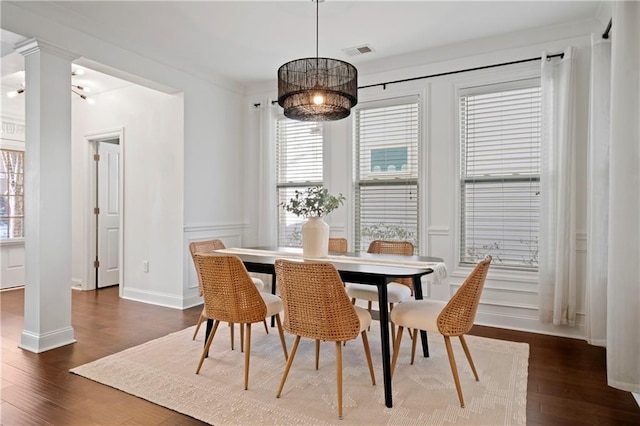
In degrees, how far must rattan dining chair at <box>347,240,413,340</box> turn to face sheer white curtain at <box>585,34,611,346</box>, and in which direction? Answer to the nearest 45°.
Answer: approximately 135° to its left

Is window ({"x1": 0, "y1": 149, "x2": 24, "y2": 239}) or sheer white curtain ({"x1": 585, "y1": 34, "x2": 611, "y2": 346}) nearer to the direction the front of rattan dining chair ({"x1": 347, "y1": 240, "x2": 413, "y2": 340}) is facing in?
the window

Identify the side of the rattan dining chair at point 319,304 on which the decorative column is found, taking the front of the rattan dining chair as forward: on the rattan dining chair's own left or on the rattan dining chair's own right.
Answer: on the rattan dining chair's own left

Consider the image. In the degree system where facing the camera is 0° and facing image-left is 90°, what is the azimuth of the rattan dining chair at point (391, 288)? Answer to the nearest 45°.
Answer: approximately 45°

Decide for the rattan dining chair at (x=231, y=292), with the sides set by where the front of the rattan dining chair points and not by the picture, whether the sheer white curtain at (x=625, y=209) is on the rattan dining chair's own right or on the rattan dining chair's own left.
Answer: on the rattan dining chair's own right

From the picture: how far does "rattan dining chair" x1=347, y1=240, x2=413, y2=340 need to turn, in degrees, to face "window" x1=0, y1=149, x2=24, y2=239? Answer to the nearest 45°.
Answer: approximately 45° to its right

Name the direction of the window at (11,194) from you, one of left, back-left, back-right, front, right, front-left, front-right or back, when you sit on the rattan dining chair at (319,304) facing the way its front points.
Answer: left

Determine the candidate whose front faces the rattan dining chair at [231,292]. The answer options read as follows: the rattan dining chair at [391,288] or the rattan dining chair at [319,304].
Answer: the rattan dining chair at [391,288]

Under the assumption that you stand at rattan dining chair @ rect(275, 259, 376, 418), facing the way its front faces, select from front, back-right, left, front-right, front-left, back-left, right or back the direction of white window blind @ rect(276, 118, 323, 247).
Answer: front-left

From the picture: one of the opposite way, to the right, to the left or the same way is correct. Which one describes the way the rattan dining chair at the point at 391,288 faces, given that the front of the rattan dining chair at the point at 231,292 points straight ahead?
the opposite way

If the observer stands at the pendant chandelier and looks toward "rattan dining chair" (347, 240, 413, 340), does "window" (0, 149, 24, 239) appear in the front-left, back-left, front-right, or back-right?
back-left

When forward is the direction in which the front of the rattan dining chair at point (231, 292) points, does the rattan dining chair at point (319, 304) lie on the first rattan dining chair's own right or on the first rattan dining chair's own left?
on the first rattan dining chair's own right

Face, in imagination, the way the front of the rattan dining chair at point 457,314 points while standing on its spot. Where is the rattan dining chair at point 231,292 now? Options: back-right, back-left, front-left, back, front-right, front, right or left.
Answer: front-left

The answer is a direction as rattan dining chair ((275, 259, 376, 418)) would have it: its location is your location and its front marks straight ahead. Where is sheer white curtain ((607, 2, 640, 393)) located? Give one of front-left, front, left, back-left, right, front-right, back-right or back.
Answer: front-right

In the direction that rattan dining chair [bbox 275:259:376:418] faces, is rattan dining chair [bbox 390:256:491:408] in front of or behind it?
in front

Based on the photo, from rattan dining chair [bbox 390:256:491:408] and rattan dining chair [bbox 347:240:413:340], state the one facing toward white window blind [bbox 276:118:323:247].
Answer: rattan dining chair [bbox 390:256:491:408]

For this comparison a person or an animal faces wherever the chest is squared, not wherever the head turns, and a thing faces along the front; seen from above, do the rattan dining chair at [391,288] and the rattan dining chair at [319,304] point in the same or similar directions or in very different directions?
very different directions

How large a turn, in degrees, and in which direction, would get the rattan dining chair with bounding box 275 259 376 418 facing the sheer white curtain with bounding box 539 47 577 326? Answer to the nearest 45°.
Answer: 0° — it already faces it

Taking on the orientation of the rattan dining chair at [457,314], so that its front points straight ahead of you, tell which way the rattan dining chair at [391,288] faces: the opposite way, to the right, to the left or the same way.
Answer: to the left

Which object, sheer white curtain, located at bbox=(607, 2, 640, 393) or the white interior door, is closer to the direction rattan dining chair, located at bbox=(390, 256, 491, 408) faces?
the white interior door

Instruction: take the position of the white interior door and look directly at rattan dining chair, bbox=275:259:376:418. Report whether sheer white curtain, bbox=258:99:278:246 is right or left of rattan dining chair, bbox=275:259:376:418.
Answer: left

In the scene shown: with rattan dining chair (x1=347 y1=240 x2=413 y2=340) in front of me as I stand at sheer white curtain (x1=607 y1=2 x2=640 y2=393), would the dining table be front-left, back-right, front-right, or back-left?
front-left

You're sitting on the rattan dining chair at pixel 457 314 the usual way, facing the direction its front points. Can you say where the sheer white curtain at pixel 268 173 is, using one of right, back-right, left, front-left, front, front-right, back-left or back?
front
